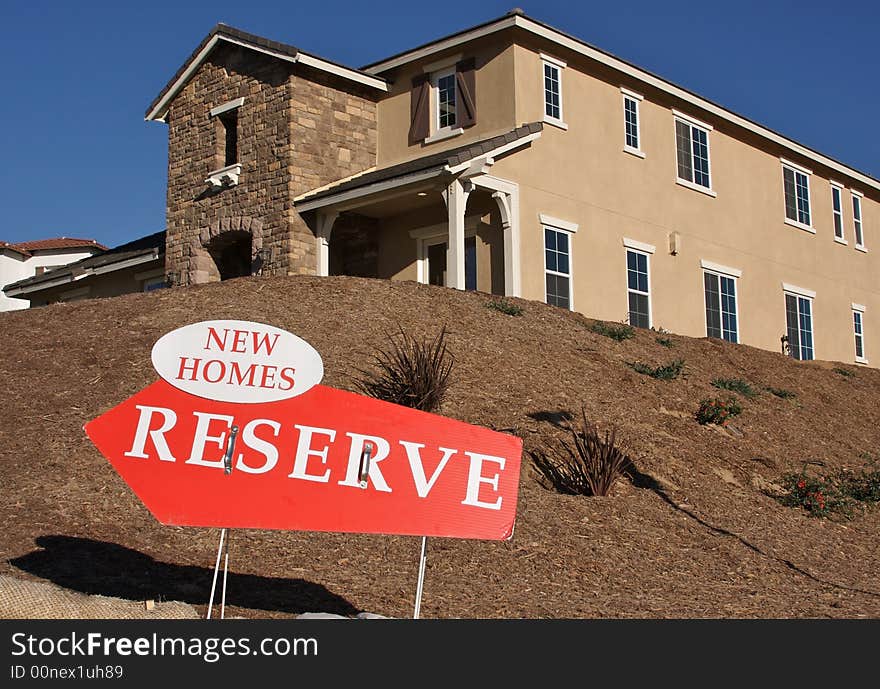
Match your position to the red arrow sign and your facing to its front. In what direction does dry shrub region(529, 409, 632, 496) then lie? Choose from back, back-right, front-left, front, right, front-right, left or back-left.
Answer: back-left

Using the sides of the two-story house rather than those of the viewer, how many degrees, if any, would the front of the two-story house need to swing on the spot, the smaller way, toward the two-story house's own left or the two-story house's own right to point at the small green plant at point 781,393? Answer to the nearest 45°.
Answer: approximately 90° to the two-story house's own left

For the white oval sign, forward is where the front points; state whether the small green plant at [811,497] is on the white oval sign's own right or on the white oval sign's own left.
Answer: on the white oval sign's own left

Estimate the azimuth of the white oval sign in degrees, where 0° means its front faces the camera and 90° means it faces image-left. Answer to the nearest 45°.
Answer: approximately 0°

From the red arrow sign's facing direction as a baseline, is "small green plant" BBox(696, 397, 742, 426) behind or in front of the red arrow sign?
behind

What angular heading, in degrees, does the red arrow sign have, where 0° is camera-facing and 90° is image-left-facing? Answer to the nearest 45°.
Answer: approximately 0°

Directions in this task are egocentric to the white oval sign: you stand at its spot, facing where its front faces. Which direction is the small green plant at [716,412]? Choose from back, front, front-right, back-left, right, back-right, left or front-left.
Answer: back-left

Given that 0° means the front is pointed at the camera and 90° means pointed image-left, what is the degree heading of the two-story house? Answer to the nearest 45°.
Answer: approximately 45°

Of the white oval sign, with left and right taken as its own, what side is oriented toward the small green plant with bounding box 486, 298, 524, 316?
back
